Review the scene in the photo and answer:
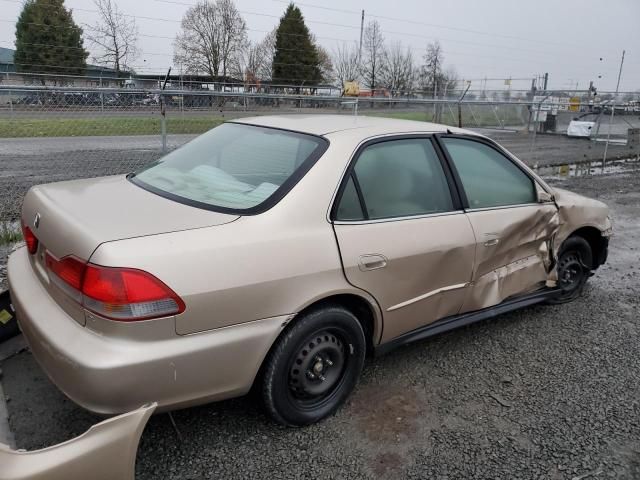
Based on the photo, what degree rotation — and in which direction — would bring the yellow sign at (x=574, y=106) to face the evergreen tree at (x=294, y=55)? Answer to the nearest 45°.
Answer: approximately 135° to its right

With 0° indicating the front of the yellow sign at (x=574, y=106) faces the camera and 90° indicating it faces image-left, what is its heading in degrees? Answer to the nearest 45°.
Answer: approximately 0°

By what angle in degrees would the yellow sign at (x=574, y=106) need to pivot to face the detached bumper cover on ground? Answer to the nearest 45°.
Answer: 0° — it already faces it

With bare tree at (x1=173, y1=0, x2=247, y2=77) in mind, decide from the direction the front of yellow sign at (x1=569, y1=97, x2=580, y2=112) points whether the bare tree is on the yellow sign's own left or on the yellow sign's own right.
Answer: on the yellow sign's own right

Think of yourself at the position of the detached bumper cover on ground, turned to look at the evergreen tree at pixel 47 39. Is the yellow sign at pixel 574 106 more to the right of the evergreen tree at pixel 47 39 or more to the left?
right
